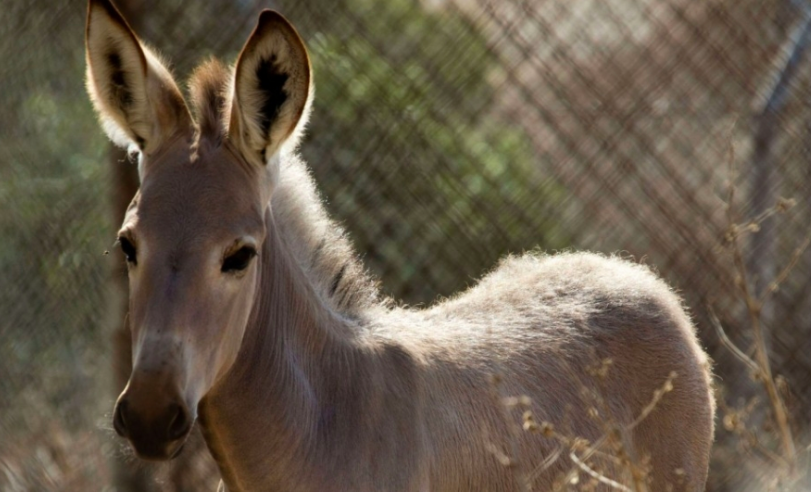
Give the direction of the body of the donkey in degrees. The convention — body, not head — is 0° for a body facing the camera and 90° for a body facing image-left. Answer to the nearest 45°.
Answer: approximately 45°
